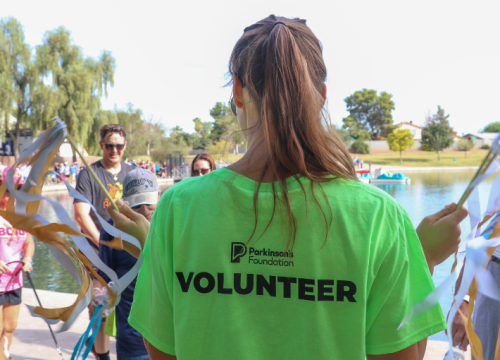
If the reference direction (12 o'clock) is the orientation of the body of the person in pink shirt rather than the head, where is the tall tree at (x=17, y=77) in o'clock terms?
The tall tree is roughly at 6 o'clock from the person in pink shirt.

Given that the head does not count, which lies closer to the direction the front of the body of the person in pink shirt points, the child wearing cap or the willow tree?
the child wearing cap

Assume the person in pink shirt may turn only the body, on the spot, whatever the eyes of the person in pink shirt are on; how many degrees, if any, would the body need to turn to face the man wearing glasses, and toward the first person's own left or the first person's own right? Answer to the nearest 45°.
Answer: approximately 90° to the first person's own left

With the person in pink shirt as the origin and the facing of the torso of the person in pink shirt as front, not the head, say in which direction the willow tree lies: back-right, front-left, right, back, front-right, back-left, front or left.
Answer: back

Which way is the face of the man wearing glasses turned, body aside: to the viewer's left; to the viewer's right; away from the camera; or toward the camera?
toward the camera

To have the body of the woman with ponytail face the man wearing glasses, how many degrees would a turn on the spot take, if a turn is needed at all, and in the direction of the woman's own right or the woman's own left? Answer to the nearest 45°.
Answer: approximately 45° to the woman's own left

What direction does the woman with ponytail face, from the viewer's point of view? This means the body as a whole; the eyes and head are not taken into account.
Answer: away from the camera

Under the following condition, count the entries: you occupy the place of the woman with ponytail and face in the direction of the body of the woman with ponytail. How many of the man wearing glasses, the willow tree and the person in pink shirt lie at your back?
0

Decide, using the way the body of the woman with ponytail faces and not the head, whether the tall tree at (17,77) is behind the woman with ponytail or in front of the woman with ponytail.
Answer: in front

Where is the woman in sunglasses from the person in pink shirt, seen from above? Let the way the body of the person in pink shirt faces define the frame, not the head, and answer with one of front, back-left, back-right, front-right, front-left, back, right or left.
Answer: left

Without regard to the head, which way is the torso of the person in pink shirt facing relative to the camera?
toward the camera

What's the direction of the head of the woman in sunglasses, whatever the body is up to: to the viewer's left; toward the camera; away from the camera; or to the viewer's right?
toward the camera

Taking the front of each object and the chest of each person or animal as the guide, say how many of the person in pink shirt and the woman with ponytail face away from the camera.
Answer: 1

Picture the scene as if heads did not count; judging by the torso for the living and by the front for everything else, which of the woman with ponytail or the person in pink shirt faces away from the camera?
the woman with ponytail

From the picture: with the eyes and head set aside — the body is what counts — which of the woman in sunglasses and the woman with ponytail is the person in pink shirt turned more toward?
the woman with ponytail
